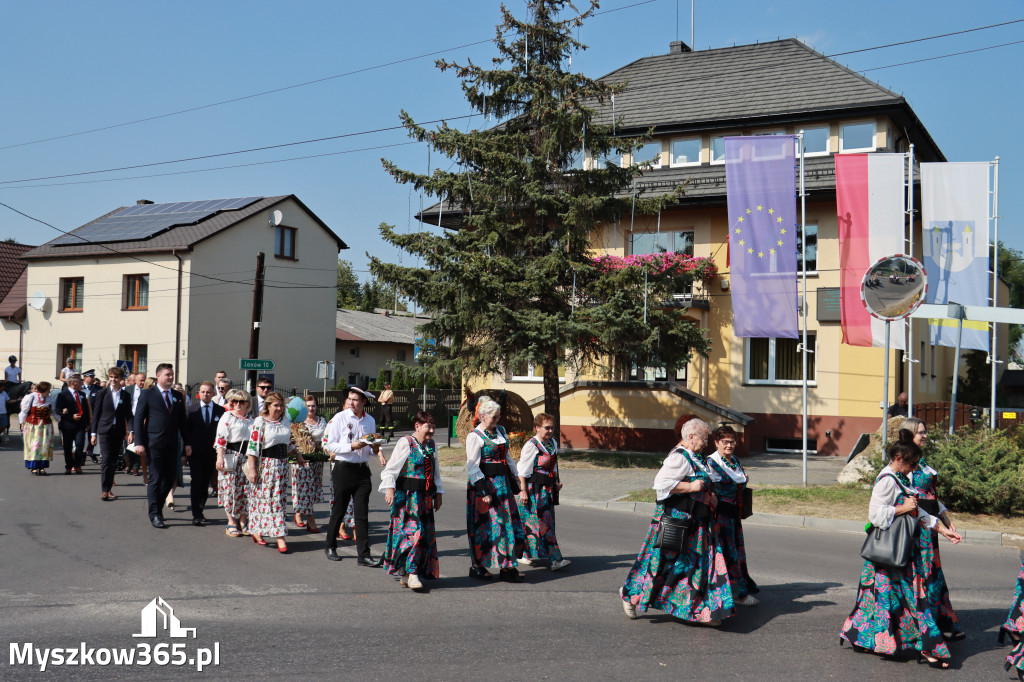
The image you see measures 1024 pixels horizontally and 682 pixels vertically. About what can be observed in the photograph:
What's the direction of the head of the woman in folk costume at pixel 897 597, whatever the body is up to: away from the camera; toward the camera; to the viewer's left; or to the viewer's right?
to the viewer's right

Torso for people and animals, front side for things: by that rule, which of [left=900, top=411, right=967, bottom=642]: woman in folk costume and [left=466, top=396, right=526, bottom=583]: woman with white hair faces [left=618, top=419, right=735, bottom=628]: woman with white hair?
[left=466, top=396, right=526, bottom=583]: woman with white hair

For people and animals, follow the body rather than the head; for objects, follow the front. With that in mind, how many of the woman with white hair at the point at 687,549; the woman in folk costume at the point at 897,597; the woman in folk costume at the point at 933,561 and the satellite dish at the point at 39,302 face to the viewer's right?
3

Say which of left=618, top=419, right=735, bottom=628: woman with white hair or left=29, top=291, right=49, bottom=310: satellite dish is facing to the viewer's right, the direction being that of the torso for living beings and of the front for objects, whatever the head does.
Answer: the woman with white hair

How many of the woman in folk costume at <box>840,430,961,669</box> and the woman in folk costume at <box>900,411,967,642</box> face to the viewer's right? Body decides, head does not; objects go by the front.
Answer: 2

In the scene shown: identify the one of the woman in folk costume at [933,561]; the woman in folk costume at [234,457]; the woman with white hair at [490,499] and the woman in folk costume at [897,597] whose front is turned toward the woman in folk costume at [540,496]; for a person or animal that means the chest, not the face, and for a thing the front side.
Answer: the woman in folk costume at [234,457]

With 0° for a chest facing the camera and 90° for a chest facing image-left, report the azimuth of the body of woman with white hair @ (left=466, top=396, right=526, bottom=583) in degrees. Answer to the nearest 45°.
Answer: approximately 315°

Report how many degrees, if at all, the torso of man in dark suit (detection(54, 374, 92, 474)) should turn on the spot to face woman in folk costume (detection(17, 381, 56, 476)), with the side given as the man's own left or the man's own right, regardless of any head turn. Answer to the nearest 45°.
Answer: approximately 90° to the man's own right

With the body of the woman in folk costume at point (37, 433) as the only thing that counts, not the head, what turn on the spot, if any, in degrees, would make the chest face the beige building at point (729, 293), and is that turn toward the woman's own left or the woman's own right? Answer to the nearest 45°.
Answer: approximately 45° to the woman's own left

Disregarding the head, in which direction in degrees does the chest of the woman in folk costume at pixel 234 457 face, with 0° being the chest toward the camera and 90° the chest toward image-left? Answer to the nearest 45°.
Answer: approximately 315°

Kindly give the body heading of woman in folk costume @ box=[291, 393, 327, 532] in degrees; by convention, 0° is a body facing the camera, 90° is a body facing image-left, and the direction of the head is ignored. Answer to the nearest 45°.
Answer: approximately 315°

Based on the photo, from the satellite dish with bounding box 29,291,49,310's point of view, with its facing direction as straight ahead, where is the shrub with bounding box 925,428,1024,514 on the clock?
The shrub is roughly at 10 o'clock from the satellite dish.

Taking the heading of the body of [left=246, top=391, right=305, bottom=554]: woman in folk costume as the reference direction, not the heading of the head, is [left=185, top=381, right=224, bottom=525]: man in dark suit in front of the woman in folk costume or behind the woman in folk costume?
behind

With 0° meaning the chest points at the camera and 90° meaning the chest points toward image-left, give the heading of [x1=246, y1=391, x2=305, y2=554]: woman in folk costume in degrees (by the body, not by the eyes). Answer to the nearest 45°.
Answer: approximately 315°

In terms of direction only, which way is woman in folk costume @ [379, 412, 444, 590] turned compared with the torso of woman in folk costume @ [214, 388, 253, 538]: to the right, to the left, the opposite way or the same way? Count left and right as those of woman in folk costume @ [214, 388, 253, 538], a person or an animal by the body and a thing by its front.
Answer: the same way

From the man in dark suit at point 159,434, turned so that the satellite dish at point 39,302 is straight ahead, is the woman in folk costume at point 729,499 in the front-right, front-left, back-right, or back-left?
back-right

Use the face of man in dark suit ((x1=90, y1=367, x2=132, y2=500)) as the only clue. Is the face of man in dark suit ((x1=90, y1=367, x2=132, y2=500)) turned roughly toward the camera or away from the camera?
toward the camera

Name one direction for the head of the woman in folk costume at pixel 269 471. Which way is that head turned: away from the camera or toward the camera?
toward the camera

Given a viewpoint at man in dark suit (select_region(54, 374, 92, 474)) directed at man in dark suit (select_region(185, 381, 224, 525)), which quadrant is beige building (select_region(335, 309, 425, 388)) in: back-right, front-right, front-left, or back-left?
back-left
